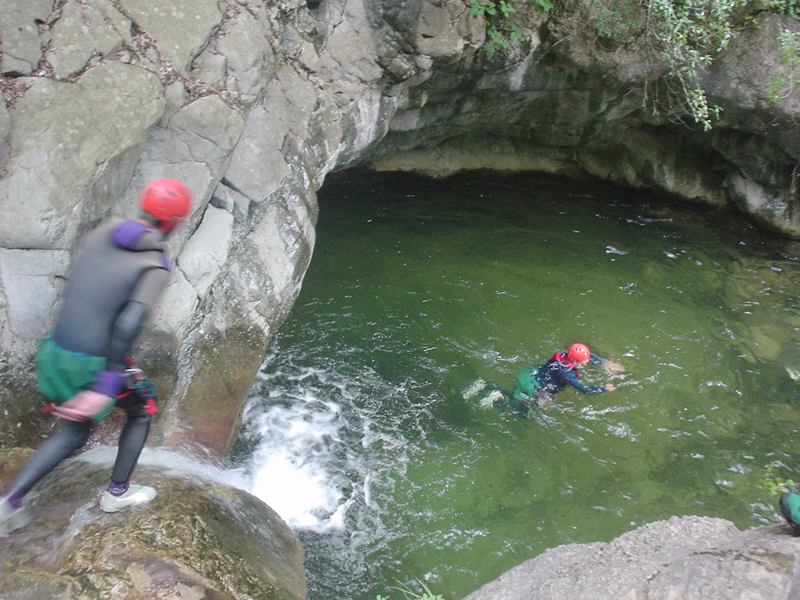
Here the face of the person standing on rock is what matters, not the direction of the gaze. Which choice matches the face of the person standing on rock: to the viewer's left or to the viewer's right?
to the viewer's right

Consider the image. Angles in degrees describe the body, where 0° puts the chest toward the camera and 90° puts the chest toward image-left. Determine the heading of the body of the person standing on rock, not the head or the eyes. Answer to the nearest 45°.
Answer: approximately 225°

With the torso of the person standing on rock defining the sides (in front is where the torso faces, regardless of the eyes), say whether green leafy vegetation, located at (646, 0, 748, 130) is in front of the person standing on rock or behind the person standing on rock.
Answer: in front
